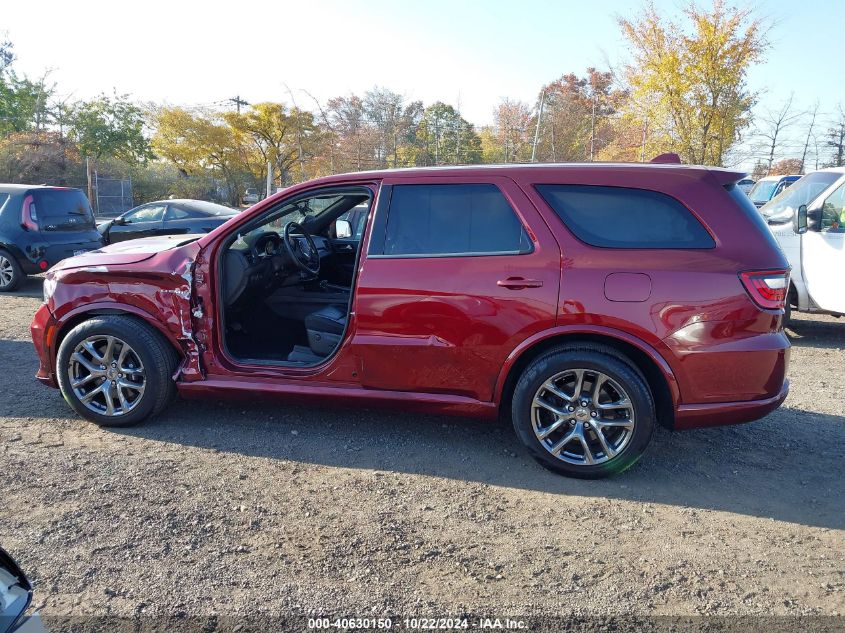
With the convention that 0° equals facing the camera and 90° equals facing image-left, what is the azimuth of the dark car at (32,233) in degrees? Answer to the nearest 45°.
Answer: approximately 135°

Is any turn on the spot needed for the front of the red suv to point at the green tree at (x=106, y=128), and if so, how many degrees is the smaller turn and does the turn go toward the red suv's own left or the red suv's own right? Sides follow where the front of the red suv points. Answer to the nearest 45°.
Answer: approximately 45° to the red suv's own right

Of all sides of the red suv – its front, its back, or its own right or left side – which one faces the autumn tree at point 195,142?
right

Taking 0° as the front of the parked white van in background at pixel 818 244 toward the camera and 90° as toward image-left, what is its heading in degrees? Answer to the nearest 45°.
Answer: approximately 45°

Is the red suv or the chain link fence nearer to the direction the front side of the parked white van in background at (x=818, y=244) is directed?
the red suv

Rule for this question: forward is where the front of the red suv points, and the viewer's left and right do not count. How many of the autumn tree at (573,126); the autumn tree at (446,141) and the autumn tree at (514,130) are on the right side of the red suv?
3

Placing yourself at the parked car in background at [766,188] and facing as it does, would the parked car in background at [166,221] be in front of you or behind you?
in front

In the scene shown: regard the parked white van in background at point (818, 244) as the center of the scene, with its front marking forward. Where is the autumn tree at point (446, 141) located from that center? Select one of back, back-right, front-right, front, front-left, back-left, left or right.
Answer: right

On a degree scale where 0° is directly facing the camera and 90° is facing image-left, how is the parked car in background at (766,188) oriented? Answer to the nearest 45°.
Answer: approximately 45°

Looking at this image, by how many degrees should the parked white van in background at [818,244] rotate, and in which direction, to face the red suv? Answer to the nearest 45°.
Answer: approximately 45° to its left

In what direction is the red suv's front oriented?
to the viewer's left
